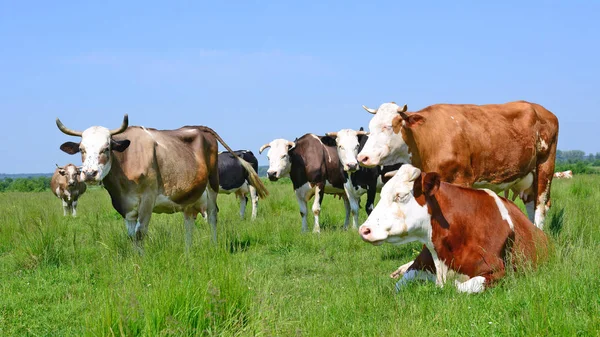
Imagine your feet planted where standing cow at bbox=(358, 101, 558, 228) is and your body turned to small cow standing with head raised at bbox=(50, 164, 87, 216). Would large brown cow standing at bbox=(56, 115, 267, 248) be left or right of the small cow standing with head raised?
left

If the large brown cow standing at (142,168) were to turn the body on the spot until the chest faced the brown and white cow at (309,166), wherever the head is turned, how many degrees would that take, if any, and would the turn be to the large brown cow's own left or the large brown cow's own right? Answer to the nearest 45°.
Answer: approximately 180°

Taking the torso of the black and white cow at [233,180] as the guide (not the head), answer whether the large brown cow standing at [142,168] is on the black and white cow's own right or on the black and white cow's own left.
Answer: on the black and white cow's own left

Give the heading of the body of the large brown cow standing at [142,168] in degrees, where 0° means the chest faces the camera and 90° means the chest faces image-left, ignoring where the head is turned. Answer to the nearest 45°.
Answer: approximately 45°

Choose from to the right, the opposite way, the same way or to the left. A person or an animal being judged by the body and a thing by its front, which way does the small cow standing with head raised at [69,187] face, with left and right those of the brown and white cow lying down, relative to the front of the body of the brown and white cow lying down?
to the left

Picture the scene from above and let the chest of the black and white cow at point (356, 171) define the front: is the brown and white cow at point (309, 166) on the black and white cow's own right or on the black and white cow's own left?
on the black and white cow's own right

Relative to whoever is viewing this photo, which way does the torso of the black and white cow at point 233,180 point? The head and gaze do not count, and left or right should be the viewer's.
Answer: facing to the left of the viewer

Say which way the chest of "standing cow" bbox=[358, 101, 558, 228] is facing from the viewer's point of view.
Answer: to the viewer's left

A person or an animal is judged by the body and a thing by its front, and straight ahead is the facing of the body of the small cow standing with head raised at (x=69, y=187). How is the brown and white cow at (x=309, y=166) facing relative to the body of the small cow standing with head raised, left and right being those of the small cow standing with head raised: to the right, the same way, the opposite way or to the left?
to the right
